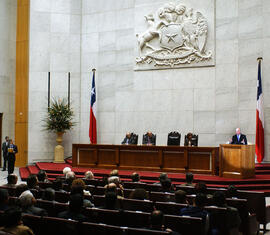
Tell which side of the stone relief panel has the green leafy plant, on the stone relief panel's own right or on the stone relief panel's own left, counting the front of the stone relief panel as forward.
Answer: on the stone relief panel's own right

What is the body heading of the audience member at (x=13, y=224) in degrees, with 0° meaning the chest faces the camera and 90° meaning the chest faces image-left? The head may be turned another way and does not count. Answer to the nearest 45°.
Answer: approximately 225°

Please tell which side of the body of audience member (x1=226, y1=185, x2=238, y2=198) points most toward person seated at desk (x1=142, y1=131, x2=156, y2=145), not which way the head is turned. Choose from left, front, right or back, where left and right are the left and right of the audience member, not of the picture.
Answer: front

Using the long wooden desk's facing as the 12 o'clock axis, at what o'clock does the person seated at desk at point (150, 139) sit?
The person seated at desk is roughly at 6 o'clock from the long wooden desk.

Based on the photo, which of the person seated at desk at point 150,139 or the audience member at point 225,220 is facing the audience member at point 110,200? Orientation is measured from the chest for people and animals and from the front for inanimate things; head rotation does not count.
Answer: the person seated at desk

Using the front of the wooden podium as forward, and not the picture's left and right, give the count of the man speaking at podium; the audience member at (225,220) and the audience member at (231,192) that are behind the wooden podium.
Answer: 1

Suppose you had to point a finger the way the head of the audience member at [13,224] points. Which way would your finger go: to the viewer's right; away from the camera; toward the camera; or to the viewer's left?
away from the camera

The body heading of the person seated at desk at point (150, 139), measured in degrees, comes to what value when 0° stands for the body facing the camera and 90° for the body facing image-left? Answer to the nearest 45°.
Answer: approximately 0°

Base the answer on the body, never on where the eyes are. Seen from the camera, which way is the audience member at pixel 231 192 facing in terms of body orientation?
away from the camera

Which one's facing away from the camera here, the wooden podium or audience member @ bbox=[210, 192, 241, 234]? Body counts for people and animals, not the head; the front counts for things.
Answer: the audience member

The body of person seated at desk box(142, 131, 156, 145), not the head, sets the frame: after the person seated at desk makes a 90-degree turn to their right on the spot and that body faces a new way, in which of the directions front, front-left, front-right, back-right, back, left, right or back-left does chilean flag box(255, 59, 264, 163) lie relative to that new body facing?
back

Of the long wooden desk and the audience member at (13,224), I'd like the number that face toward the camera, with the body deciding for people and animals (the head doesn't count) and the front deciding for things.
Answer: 1

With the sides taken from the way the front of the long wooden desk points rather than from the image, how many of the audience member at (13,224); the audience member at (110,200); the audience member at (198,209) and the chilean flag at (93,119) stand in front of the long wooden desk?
3
